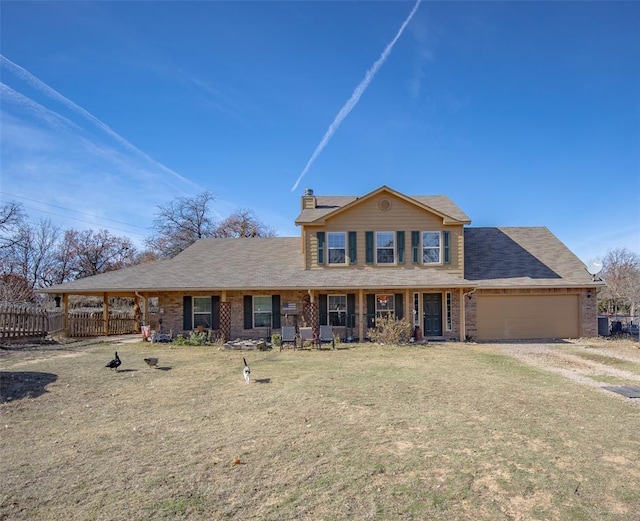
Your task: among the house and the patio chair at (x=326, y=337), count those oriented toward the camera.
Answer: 2

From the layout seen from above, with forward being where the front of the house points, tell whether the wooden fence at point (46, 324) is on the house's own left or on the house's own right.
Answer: on the house's own right

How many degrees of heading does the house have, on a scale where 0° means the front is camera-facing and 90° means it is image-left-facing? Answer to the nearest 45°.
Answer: approximately 0°

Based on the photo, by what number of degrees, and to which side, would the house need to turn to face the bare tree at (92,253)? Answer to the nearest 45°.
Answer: approximately 135° to its right

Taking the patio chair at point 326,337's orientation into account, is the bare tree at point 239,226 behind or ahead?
behind

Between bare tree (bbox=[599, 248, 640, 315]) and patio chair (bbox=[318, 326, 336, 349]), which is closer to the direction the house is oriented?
the patio chair

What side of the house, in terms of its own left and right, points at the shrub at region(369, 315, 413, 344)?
front

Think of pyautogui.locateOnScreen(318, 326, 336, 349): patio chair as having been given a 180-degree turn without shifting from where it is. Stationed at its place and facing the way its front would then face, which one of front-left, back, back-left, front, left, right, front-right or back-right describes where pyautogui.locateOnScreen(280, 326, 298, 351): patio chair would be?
left

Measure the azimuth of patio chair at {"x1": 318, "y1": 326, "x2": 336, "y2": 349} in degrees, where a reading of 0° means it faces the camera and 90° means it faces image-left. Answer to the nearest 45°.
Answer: approximately 0°
